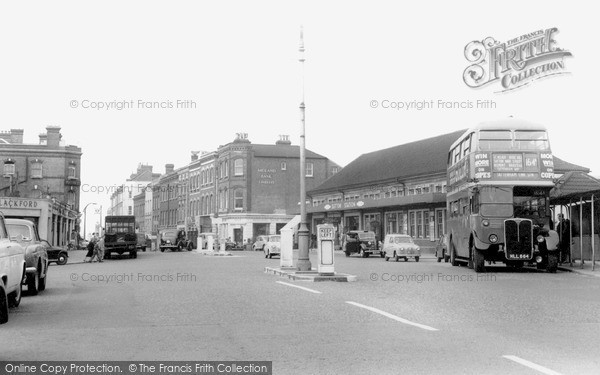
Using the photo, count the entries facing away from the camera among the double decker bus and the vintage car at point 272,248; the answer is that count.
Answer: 0

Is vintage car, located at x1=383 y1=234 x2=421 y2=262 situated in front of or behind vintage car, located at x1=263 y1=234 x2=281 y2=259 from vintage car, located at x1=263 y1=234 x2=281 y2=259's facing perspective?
in front

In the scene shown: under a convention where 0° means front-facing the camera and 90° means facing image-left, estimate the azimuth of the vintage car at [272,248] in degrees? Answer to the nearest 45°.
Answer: approximately 315°

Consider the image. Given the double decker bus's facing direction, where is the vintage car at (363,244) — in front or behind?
behind

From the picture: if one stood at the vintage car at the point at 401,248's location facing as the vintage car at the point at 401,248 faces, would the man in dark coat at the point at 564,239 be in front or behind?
in front

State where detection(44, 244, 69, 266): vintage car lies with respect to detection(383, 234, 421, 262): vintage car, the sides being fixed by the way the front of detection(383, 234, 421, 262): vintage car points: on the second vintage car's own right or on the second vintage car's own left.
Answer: on the second vintage car's own right

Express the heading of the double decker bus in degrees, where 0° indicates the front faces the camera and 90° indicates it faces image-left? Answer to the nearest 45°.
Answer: approximately 0°

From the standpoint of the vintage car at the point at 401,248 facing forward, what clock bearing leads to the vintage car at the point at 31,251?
the vintage car at the point at 31,251 is roughly at 2 o'clock from the vintage car at the point at 401,248.
